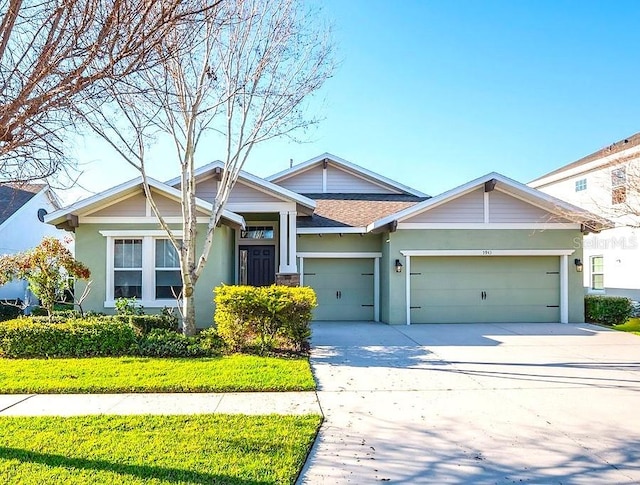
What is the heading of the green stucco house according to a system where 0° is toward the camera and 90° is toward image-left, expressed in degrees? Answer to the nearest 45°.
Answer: approximately 0°

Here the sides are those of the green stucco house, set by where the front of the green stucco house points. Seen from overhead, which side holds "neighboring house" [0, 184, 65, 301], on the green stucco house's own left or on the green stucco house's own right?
on the green stucco house's own right

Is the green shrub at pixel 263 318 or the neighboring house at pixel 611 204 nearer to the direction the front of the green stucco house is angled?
the green shrub

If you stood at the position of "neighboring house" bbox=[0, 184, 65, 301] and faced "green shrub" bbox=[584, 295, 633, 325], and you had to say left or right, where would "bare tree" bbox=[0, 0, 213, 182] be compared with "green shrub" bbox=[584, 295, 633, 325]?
right

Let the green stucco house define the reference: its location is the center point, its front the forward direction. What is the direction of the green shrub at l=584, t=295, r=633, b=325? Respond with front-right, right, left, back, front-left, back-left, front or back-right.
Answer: left

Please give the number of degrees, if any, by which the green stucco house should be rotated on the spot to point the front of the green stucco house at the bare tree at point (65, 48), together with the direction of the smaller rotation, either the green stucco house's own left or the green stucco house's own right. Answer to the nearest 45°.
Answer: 0° — it already faces it

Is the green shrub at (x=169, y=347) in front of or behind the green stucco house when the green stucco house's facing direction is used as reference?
in front

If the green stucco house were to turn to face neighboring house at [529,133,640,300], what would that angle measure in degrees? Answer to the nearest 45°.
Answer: approximately 135° to its left

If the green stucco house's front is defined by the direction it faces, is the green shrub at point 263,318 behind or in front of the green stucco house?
in front
